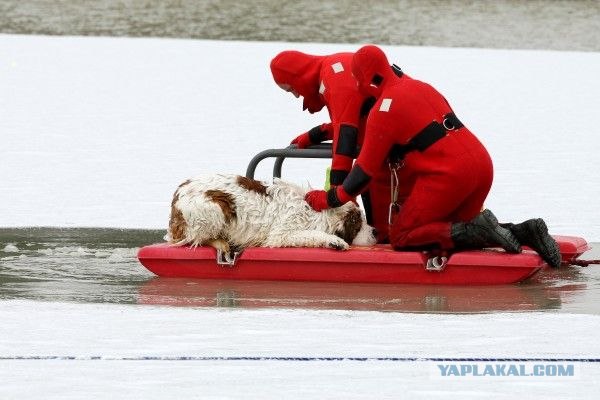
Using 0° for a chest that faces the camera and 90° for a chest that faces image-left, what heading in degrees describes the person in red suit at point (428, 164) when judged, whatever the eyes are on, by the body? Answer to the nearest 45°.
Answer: approximately 90°

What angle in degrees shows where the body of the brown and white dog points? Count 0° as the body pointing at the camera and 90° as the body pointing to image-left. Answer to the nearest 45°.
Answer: approximately 270°

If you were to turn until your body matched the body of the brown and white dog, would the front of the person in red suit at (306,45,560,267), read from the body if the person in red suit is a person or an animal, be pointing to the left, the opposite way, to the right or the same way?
the opposite way

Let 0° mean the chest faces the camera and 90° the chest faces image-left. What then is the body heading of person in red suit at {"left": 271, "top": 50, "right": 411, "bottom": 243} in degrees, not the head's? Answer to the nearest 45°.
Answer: approximately 90°

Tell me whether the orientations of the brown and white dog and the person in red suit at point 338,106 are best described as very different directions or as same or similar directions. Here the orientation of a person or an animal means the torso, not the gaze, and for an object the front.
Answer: very different directions

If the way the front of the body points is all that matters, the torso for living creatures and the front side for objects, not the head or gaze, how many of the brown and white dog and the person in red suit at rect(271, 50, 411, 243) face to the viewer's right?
1

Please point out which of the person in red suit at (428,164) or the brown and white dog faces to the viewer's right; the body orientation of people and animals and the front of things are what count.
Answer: the brown and white dog
